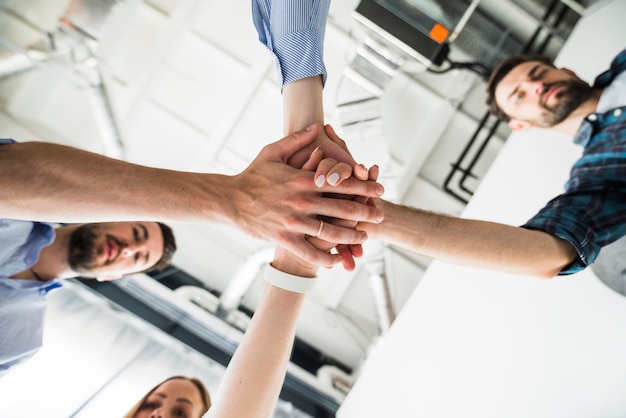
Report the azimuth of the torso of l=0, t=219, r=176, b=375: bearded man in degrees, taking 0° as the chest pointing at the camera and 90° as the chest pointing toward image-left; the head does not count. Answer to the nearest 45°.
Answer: approximately 0°
